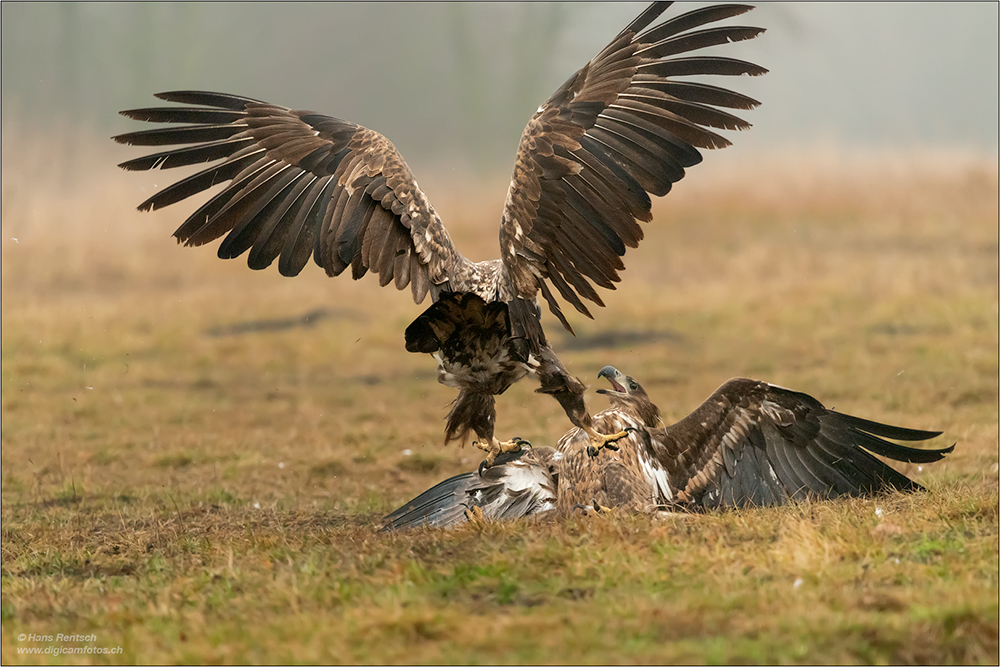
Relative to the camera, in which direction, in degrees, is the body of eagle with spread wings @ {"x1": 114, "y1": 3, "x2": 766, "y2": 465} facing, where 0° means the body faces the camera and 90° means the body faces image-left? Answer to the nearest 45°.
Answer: approximately 225°
